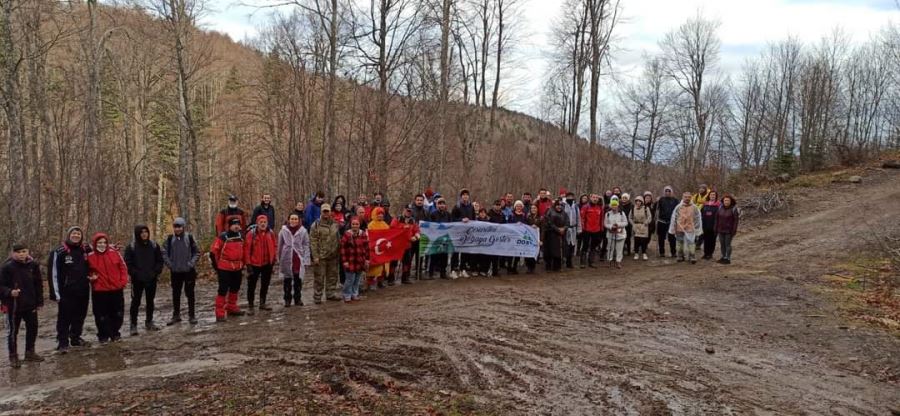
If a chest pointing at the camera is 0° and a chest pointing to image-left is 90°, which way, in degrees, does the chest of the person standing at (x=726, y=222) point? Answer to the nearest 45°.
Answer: approximately 45°

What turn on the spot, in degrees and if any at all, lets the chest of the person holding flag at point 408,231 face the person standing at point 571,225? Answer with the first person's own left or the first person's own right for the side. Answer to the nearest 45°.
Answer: approximately 90° to the first person's own left

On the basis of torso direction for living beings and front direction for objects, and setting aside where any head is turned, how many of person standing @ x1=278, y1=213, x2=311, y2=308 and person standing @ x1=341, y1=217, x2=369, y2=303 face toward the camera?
2

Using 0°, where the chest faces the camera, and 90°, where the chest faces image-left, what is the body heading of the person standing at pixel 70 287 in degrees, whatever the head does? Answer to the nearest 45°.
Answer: approximately 315°

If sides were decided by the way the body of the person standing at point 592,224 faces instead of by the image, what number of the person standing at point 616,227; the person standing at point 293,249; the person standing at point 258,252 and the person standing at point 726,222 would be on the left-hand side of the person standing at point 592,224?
2

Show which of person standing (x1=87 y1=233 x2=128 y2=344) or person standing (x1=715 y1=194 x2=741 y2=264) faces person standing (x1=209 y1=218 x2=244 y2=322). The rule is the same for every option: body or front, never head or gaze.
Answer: person standing (x1=715 y1=194 x2=741 y2=264)

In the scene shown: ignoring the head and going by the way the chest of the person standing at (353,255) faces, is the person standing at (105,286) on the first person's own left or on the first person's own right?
on the first person's own right

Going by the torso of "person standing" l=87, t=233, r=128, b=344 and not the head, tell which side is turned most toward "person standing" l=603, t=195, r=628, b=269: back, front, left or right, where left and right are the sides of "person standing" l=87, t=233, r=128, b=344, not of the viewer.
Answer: left
